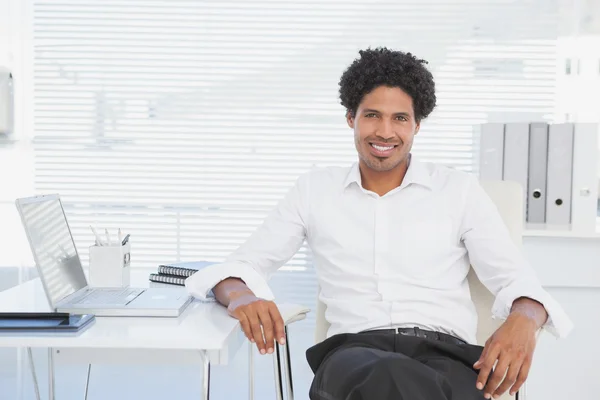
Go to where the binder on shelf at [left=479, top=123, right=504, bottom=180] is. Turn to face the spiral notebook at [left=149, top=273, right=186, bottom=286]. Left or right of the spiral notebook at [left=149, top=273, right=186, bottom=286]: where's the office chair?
left

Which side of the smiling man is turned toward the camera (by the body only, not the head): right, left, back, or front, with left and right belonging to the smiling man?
front

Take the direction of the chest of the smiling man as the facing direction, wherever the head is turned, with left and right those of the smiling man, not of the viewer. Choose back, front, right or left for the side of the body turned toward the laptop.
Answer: right

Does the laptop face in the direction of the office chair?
yes

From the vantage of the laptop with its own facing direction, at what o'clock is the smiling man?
The smiling man is roughly at 12 o'clock from the laptop.

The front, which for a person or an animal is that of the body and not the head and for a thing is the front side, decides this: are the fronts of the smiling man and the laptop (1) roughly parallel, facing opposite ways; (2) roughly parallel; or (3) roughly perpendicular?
roughly perpendicular

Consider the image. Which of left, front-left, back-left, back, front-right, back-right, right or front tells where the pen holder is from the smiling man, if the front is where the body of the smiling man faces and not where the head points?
right

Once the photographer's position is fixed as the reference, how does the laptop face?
facing to the right of the viewer

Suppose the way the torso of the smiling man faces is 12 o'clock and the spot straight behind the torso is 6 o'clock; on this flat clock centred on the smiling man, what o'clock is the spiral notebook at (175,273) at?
The spiral notebook is roughly at 3 o'clock from the smiling man.

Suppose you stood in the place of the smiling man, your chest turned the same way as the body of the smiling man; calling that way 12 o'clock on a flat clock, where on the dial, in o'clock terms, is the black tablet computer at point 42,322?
The black tablet computer is roughly at 2 o'clock from the smiling man.

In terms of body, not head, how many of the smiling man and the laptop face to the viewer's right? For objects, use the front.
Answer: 1

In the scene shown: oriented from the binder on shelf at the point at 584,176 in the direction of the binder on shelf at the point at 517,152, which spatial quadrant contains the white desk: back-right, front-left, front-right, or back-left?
front-left

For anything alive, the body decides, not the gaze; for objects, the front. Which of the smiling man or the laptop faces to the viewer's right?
the laptop

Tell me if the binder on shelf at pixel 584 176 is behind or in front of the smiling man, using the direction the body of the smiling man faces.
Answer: behind
